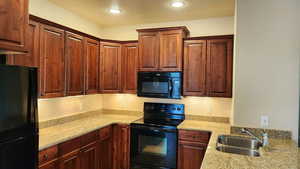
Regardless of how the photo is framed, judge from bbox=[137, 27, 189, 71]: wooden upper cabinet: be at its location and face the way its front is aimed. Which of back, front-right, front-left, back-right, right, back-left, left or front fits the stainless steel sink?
front-left

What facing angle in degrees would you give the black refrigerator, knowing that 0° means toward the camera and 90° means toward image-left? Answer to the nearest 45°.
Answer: approximately 315°

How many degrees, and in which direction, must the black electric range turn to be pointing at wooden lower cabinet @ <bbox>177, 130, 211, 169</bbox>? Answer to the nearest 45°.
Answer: approximately 135° to its left

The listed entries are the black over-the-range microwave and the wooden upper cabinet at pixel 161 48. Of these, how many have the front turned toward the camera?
2

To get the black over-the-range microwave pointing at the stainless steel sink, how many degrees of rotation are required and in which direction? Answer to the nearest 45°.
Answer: approximately 45° to its left

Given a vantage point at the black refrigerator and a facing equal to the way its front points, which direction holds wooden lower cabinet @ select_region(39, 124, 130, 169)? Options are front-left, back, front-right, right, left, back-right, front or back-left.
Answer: left

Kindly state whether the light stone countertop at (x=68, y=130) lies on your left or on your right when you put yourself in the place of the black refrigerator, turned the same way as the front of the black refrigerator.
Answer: on your left

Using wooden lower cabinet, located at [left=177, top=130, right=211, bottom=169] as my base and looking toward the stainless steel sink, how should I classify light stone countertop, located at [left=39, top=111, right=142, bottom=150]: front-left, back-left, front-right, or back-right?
back-right

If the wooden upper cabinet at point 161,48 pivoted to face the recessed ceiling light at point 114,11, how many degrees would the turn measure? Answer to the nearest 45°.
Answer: approximately 90° to its right

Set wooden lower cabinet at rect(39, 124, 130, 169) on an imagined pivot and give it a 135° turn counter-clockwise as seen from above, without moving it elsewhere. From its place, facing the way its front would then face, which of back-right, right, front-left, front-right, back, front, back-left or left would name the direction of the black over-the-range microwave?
right

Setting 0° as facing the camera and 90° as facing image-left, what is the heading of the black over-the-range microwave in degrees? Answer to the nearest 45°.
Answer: approximately 0°

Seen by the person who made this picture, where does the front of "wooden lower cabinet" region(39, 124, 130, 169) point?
facing the viewer and to the right of the viewer
